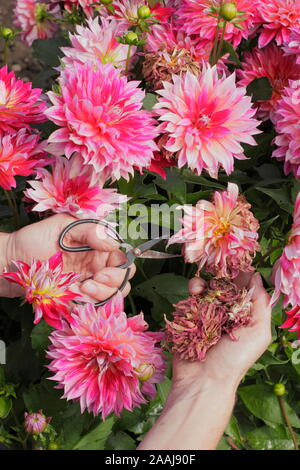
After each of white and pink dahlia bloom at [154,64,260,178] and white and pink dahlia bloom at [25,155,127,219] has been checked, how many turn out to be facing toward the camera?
2
